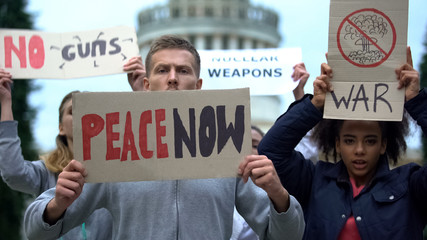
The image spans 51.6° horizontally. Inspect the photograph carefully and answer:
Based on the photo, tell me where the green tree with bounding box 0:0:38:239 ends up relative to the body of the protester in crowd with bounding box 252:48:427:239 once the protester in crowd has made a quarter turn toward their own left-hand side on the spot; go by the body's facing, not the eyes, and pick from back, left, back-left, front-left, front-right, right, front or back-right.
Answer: back-left

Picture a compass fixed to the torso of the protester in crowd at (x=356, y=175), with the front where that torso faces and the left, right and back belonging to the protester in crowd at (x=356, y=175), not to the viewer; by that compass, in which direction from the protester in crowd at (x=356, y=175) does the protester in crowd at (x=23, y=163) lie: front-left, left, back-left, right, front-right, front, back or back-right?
right

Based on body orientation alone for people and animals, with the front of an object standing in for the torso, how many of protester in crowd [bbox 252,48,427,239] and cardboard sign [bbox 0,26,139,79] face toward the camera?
2

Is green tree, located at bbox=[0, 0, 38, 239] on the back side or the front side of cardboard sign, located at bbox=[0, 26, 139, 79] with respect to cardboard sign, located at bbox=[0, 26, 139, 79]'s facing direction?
on the back side

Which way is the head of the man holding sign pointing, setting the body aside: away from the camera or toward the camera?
toward the camera

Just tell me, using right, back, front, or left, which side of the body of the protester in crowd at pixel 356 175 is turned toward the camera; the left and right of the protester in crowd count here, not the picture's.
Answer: front

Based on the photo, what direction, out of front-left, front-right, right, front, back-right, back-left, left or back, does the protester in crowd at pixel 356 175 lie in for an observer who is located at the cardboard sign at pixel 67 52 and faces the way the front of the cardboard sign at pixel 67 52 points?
front-left

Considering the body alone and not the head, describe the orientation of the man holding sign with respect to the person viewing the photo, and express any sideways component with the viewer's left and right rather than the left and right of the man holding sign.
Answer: facing the viewer

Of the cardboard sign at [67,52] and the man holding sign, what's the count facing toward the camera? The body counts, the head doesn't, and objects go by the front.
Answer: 2

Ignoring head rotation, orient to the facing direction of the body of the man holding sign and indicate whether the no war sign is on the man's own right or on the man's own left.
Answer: on the man's own left

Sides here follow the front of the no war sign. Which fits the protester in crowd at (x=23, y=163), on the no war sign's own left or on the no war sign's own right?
on the no war sign's own right
